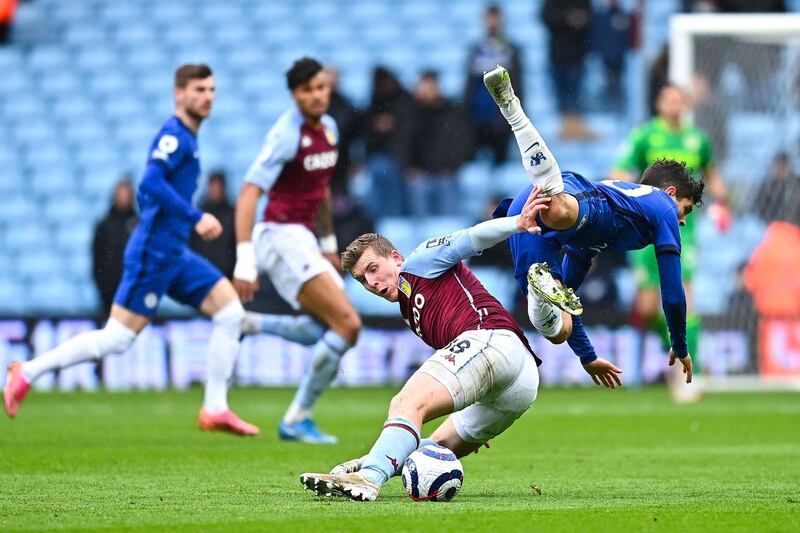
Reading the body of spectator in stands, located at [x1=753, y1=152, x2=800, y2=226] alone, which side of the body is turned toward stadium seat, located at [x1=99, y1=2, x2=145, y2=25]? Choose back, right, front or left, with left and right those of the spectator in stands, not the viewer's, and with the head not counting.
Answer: right

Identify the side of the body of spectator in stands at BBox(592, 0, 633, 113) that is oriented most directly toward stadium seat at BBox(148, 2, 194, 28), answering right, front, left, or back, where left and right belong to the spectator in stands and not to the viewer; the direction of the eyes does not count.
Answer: right

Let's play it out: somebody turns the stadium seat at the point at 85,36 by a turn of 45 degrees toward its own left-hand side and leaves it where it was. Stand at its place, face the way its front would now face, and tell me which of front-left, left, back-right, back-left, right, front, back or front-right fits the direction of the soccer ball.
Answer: front-right

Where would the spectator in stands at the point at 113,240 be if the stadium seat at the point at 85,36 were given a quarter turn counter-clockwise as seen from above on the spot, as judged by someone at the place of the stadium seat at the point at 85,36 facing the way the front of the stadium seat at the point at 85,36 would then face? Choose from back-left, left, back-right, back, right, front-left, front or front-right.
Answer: right

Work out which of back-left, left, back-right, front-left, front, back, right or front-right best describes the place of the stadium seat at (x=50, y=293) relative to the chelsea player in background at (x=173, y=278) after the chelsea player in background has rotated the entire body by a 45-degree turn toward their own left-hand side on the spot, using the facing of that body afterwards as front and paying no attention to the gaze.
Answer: front-left

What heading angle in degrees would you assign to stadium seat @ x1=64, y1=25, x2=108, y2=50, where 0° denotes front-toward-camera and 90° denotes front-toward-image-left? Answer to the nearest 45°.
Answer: approximately 0°

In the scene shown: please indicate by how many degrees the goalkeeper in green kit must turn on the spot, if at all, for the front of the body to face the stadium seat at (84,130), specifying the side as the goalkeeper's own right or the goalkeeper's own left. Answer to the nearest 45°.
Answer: approximately 135° to the goalkeeper's own right

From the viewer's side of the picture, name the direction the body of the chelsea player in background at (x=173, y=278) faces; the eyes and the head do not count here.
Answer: to the viewer's right

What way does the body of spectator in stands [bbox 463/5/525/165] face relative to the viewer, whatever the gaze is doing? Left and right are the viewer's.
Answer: facing the viewer

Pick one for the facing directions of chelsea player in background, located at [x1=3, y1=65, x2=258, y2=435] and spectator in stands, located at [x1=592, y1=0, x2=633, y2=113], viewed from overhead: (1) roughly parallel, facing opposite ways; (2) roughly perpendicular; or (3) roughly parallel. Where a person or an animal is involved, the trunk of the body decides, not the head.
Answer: roughly perpendicular

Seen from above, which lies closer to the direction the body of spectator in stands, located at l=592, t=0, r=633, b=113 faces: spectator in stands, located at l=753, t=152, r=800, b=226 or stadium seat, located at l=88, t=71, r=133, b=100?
the spectator in stands

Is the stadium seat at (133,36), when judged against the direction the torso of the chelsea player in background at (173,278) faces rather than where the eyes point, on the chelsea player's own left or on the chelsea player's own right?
on the chelsea player's own left

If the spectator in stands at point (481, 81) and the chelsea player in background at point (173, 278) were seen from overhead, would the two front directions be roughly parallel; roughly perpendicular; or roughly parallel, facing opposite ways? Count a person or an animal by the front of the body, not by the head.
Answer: roughly perpendicular

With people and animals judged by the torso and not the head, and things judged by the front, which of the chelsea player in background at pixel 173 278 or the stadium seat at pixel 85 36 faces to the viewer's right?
the chelsea player in background

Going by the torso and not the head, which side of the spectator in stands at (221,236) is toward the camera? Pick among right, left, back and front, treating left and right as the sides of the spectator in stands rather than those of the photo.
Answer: front

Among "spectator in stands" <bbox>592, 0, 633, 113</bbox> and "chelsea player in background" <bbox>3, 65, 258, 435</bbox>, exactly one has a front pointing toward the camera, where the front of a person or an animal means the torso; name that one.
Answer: the spectator in stands
